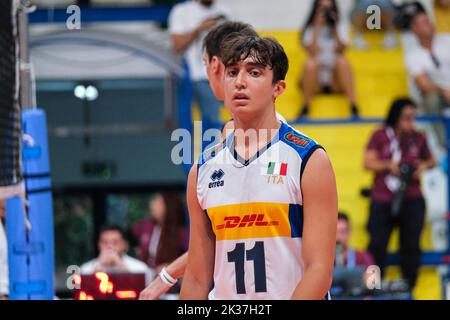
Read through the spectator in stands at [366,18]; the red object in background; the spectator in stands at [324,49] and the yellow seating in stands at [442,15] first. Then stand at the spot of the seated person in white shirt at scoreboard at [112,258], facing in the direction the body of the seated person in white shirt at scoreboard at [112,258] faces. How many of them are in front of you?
1

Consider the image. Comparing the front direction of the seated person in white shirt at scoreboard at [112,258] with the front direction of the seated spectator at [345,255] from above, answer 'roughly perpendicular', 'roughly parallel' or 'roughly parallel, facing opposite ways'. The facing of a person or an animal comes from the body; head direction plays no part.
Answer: roughly parallel

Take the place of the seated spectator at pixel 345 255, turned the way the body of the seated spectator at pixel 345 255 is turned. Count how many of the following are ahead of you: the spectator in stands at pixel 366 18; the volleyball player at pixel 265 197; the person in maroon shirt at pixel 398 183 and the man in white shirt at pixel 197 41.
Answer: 1

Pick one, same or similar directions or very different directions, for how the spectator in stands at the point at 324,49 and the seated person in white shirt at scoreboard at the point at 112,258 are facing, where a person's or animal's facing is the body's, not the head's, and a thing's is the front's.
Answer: same or similar directions

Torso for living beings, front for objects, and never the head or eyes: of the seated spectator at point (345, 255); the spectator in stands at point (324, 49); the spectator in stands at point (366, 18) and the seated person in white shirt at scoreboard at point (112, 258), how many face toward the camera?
4

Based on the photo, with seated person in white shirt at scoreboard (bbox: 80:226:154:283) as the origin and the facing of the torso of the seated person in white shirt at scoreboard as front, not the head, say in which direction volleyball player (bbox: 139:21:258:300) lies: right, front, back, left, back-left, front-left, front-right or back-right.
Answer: front

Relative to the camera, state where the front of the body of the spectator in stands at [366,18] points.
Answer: toward the camera

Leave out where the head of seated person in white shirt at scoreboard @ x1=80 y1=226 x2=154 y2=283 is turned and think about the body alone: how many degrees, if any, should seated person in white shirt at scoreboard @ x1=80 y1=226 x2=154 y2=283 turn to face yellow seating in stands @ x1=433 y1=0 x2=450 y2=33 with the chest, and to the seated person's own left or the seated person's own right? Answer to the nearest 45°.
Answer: approximately 135° to the seated person's own left

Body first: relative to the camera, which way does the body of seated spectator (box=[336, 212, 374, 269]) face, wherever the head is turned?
toward the camera

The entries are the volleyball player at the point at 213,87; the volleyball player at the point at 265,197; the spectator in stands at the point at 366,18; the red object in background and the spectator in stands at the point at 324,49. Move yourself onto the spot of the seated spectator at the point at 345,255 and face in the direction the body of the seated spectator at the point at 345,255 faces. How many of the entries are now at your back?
2

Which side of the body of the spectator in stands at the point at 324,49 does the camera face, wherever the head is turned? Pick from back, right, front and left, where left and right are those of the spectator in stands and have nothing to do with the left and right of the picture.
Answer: front

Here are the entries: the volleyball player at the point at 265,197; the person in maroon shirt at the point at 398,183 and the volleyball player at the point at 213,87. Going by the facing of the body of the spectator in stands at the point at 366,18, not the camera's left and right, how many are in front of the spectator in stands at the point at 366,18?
3

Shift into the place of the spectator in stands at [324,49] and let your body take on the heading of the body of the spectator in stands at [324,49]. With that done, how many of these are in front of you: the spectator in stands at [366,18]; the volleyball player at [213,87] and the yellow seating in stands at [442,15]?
1

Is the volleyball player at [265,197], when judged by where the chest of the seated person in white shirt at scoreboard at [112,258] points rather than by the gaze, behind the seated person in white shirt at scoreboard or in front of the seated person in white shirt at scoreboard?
in front

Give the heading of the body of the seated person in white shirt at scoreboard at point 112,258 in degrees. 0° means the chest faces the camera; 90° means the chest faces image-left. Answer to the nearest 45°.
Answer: approximately 0°

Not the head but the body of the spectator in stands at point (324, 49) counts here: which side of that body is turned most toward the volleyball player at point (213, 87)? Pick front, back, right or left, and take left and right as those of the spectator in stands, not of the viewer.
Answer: front

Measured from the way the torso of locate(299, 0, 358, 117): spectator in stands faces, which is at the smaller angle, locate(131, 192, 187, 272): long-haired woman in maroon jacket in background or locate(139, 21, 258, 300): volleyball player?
the volleyball player

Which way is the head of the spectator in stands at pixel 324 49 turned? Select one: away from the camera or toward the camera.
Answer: toward the camera
